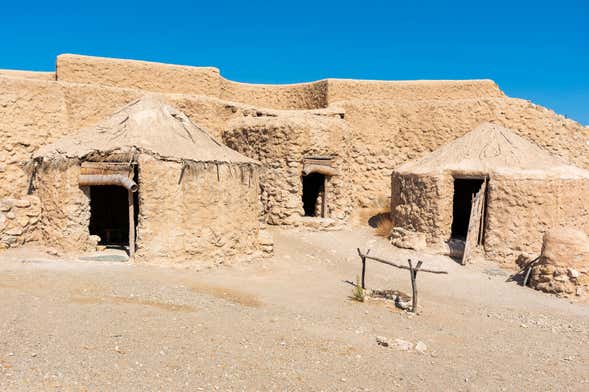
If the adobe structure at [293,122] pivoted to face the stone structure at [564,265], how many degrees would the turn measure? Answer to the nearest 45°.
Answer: approximately 45° to its left

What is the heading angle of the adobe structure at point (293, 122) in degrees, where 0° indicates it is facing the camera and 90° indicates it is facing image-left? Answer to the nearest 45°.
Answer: approximately 0°
